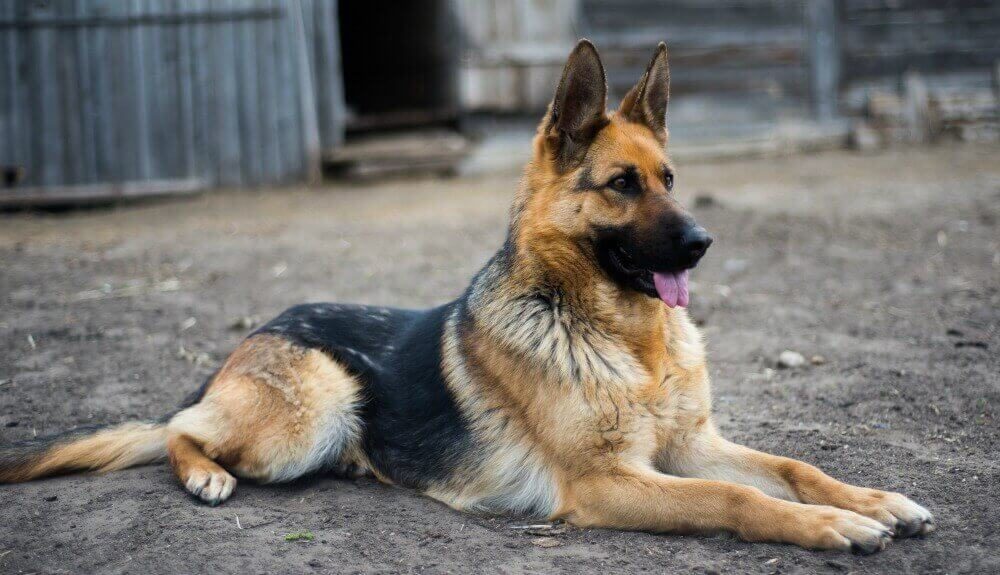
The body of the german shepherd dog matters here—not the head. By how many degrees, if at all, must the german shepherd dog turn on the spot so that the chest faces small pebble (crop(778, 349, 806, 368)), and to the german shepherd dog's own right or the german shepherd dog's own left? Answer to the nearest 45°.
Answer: approximately 90° to the german shepherd dog's own left

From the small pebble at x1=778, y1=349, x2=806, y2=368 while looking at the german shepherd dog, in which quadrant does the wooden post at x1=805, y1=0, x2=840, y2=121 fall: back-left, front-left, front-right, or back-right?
back-right

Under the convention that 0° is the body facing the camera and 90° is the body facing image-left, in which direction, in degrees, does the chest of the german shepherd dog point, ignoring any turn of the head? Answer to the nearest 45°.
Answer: approximately 315°

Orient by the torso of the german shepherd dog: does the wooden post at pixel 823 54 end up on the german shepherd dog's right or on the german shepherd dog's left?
on the german shepherd dog's left
